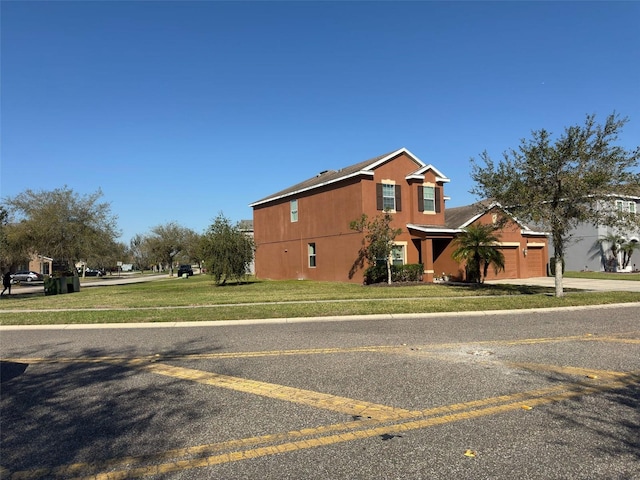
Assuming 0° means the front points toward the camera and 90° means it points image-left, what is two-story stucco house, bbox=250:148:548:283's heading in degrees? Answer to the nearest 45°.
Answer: approximately 315°

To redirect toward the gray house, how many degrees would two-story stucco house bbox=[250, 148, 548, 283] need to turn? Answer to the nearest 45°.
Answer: approximately 90° to its left

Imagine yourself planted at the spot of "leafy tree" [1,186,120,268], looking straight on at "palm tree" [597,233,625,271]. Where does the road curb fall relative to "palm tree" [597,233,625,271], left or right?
right

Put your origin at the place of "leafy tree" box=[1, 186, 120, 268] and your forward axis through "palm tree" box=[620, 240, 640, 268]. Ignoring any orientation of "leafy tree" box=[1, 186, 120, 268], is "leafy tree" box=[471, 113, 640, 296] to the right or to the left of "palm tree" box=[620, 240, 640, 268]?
right

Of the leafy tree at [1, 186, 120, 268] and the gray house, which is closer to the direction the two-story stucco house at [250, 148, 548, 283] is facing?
the gray house

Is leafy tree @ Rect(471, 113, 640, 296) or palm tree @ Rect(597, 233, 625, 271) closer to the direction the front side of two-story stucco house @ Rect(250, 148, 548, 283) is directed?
the leafy tree

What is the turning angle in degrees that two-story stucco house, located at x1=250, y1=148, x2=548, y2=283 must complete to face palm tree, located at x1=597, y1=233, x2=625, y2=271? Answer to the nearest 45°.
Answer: approximately 90° to its left

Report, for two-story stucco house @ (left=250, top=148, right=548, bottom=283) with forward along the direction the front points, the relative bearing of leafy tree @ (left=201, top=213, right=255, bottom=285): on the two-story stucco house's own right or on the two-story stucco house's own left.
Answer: on the two-story stucco house's own right

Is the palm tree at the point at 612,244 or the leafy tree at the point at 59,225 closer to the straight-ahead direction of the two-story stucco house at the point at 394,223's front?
the palm tree

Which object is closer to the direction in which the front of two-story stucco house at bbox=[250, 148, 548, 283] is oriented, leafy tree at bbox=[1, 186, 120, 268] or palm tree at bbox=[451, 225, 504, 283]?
the palm tree

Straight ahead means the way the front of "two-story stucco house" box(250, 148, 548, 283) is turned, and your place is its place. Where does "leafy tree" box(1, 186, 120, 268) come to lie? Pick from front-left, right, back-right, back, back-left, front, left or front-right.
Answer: back-right

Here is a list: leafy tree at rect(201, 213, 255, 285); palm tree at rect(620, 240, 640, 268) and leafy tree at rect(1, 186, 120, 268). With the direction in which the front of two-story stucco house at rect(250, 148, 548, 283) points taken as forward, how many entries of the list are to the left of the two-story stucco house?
1
